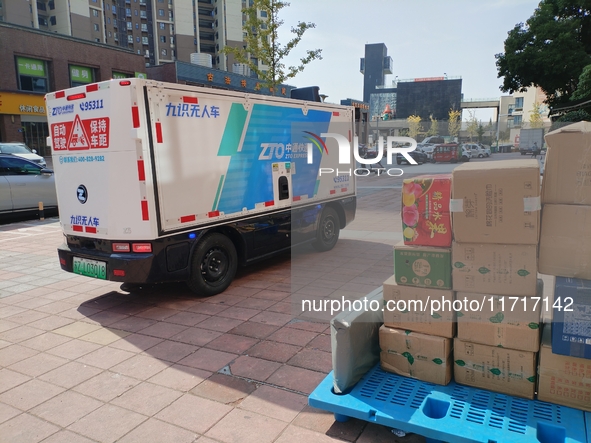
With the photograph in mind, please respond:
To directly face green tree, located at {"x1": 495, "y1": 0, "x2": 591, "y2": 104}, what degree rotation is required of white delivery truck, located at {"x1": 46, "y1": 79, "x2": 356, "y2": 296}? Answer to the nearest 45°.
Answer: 0° — it already faces it

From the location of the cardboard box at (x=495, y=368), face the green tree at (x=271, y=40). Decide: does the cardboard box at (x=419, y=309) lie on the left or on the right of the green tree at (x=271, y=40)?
left

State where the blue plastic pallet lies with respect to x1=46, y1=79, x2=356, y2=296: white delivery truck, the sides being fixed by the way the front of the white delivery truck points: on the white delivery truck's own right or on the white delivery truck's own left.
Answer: on the white delivery truck's own right

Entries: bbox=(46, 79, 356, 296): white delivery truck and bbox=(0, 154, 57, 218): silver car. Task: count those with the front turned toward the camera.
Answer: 0

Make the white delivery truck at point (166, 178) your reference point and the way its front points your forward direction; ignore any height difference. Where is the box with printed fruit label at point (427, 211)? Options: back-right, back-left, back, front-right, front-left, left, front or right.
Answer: right

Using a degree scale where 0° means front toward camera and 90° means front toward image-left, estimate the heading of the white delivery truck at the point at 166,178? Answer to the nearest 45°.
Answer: approximately 225°

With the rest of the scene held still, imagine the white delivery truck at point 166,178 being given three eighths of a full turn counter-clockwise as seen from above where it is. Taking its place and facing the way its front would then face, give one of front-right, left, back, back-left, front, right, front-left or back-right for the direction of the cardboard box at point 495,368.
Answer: back-left

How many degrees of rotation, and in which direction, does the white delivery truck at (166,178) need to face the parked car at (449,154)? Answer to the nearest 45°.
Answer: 0° — it already faces it
